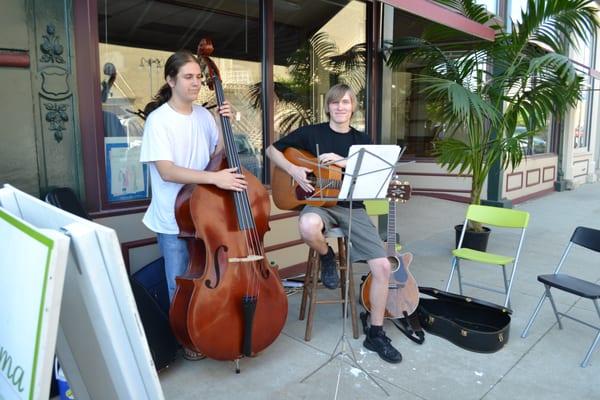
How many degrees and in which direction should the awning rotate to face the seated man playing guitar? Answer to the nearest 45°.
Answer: approximately 90° to its right

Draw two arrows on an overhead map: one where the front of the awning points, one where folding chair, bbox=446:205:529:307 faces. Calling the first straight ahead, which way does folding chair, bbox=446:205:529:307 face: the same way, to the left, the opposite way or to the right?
to the right

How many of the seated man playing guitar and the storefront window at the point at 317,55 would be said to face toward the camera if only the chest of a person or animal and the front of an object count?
2

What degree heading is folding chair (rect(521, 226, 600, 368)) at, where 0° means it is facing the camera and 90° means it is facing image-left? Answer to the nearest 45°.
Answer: approximately 45°

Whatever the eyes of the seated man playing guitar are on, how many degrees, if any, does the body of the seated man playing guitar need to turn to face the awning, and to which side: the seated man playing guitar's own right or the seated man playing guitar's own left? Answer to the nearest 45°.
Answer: approximately 135° to the seated man playing guitar's own left

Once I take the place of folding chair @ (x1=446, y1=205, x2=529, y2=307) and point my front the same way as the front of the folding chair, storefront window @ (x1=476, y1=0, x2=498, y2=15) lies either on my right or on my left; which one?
on my right

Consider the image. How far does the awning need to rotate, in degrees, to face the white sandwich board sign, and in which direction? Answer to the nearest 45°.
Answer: approximately 45° to its right

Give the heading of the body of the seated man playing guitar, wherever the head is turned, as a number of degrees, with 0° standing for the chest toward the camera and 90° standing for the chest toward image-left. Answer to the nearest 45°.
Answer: approximately 0°

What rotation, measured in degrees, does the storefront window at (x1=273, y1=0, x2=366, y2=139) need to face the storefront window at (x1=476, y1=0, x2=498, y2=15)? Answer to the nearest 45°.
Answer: approximately 135° to its left

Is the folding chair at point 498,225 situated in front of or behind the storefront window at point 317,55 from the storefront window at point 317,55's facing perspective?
in front
